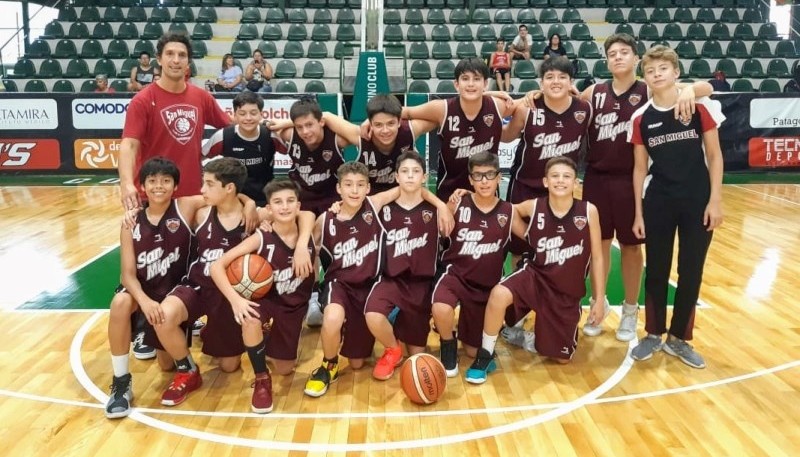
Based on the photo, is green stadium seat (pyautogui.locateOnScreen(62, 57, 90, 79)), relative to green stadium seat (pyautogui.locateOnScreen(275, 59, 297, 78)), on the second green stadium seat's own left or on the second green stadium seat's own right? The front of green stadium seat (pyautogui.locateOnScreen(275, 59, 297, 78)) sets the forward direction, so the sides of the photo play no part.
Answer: on the second green stadium seat's own right

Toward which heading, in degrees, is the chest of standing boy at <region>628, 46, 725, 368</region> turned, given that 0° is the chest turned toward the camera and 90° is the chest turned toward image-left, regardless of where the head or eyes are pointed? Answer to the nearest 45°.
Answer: approximately 0°

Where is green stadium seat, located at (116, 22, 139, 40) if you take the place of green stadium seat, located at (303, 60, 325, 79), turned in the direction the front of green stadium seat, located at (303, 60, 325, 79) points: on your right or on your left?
on your right

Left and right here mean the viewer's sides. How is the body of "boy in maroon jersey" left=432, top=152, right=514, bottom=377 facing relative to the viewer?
facing the viewer

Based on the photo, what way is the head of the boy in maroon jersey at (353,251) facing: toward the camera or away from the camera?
toward the camera

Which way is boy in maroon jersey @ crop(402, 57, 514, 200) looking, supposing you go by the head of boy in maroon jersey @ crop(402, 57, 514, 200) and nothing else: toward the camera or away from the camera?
toward the camera

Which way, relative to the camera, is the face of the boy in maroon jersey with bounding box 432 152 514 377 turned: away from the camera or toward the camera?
toward the camera

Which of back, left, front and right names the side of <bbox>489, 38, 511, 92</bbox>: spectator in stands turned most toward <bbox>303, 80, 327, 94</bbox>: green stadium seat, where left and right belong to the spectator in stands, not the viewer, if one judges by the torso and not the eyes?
right

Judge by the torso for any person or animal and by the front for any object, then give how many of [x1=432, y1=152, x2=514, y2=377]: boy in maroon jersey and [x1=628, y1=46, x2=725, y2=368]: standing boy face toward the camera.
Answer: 2

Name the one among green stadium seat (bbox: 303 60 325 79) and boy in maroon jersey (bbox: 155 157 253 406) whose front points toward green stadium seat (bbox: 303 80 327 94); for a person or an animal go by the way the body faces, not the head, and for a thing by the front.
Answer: green stadium seat (bbox: 303 60 325 79)

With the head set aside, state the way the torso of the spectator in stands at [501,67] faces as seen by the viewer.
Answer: toward the camera

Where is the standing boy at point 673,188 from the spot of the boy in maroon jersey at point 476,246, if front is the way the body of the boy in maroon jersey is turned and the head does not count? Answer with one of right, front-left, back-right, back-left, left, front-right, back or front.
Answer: left

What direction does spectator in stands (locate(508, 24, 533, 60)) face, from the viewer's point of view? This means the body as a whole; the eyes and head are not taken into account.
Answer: toward the camera

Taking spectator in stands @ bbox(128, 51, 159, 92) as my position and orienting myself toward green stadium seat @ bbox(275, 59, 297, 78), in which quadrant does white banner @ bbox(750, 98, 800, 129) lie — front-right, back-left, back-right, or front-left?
front-right

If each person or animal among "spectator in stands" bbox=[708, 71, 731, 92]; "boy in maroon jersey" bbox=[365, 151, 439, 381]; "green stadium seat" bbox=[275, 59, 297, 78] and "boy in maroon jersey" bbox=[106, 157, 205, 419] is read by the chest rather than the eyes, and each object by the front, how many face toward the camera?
4

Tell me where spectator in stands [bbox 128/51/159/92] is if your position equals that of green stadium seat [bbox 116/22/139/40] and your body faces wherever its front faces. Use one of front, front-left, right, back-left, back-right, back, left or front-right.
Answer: front
